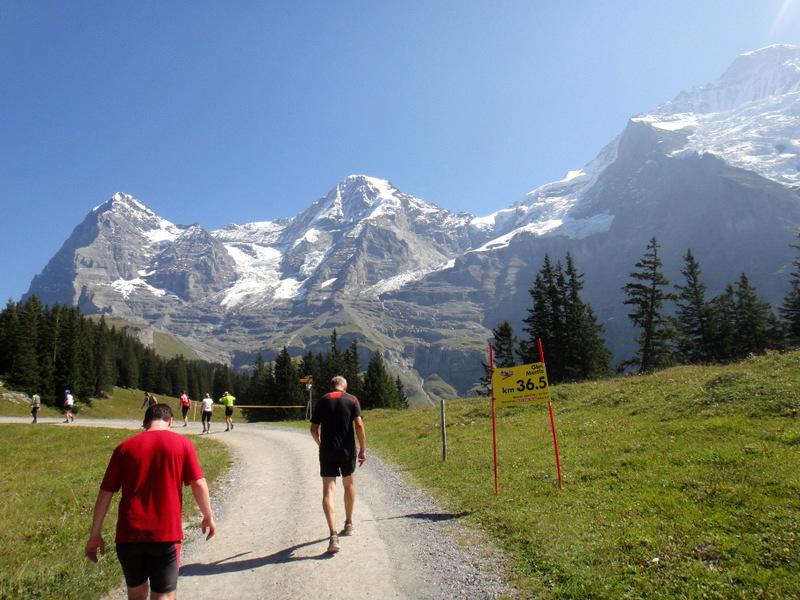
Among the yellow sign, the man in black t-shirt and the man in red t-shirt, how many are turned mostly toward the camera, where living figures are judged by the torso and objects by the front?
1

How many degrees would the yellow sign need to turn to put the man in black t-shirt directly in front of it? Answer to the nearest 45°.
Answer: approximately 45° to its right

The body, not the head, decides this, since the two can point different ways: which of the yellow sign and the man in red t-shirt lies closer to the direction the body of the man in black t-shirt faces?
the yellow sign

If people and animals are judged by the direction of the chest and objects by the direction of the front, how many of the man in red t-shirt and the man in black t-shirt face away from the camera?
2

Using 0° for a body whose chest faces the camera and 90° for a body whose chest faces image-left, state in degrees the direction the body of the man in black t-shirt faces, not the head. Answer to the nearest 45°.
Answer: approximately 180°

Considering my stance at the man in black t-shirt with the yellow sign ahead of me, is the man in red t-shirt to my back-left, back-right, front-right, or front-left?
back-right

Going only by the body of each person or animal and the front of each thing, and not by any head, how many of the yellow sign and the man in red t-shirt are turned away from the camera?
1

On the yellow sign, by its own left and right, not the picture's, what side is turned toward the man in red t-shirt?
front

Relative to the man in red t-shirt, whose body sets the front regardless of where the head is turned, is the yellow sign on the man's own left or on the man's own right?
on the man's own right

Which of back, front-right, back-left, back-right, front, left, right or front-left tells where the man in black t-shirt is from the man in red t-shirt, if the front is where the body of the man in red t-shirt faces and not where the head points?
front-right

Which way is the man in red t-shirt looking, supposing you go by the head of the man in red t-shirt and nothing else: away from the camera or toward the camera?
away from the camera

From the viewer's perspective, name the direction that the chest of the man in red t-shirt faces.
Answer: away from the camera

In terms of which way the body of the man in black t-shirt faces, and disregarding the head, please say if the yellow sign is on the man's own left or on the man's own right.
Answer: on the man's own right
